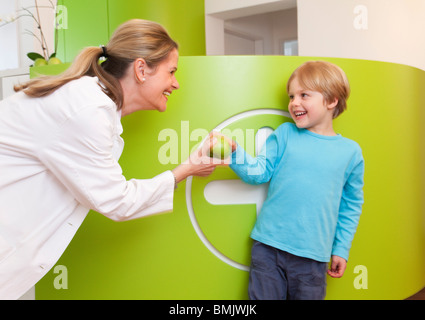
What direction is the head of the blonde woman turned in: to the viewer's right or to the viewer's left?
to the viewer's right

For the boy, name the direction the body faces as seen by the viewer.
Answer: toward the camera

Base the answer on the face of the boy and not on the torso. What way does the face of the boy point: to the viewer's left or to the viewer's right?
to the viewer's left

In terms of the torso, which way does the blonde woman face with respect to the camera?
to the viewer's right

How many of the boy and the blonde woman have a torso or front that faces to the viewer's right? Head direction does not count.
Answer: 1
